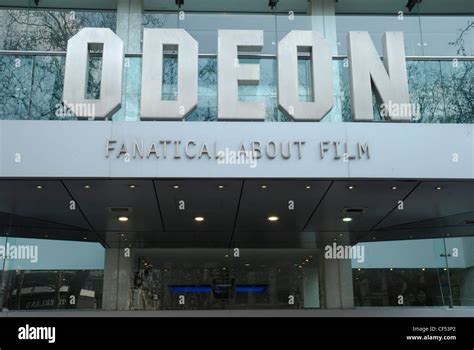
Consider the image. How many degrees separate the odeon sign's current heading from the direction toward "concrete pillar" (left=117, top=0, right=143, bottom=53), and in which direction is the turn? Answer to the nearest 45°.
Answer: approximately 135° to its right

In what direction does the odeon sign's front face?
toward the camera

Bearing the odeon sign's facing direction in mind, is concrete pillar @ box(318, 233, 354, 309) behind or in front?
behind

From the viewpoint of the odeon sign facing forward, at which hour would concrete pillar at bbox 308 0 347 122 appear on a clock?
The concrete pillar is roughly at 7 o'clock from the odeon sign.

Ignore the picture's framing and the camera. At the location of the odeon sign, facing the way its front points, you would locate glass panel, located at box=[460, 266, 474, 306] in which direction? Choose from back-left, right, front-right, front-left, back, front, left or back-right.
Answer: back-left

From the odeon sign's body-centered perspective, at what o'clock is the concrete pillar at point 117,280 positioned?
The concrete pillar is roughly at 5 o'clock from the odeon sign.
